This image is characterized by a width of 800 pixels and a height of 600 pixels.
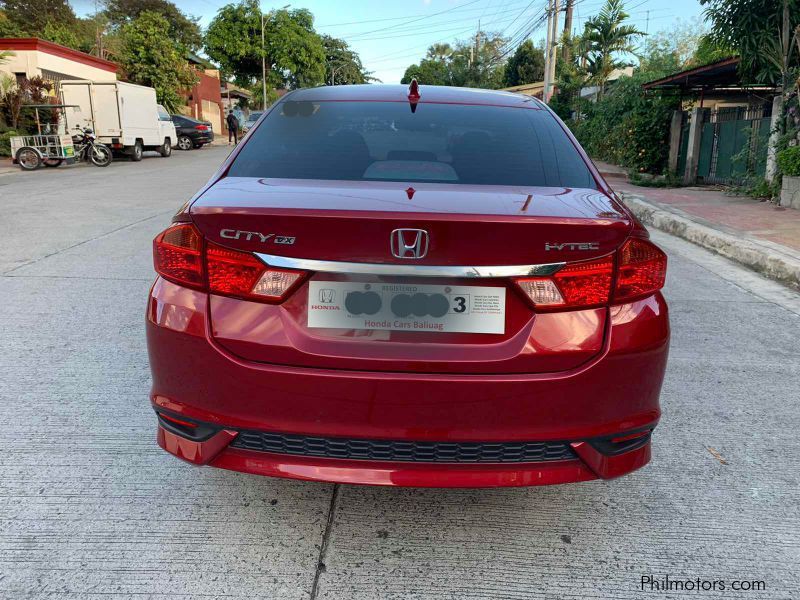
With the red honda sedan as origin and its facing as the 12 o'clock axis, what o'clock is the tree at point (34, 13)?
The tree is roughly at 11 o'clock from the red honda sedan.

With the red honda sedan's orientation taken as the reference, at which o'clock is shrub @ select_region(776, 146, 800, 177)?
The shrub is roughly at 1 o'clock from the red honda sedan.

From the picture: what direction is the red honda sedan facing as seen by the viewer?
away from the camera

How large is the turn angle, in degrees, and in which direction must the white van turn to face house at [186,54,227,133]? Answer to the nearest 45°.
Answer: approximately 45° to its left

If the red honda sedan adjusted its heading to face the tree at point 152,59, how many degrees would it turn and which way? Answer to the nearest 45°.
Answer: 0° — it already faces it

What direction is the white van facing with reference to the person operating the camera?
facing away from the viewer and to the right of the viewer

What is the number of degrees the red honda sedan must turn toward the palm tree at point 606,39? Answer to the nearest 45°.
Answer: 0° — it already faces it

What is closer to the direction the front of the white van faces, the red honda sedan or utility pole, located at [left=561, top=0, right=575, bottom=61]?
the utility pole

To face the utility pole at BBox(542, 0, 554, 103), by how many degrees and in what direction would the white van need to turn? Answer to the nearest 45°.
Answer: approximately 45° to its right
